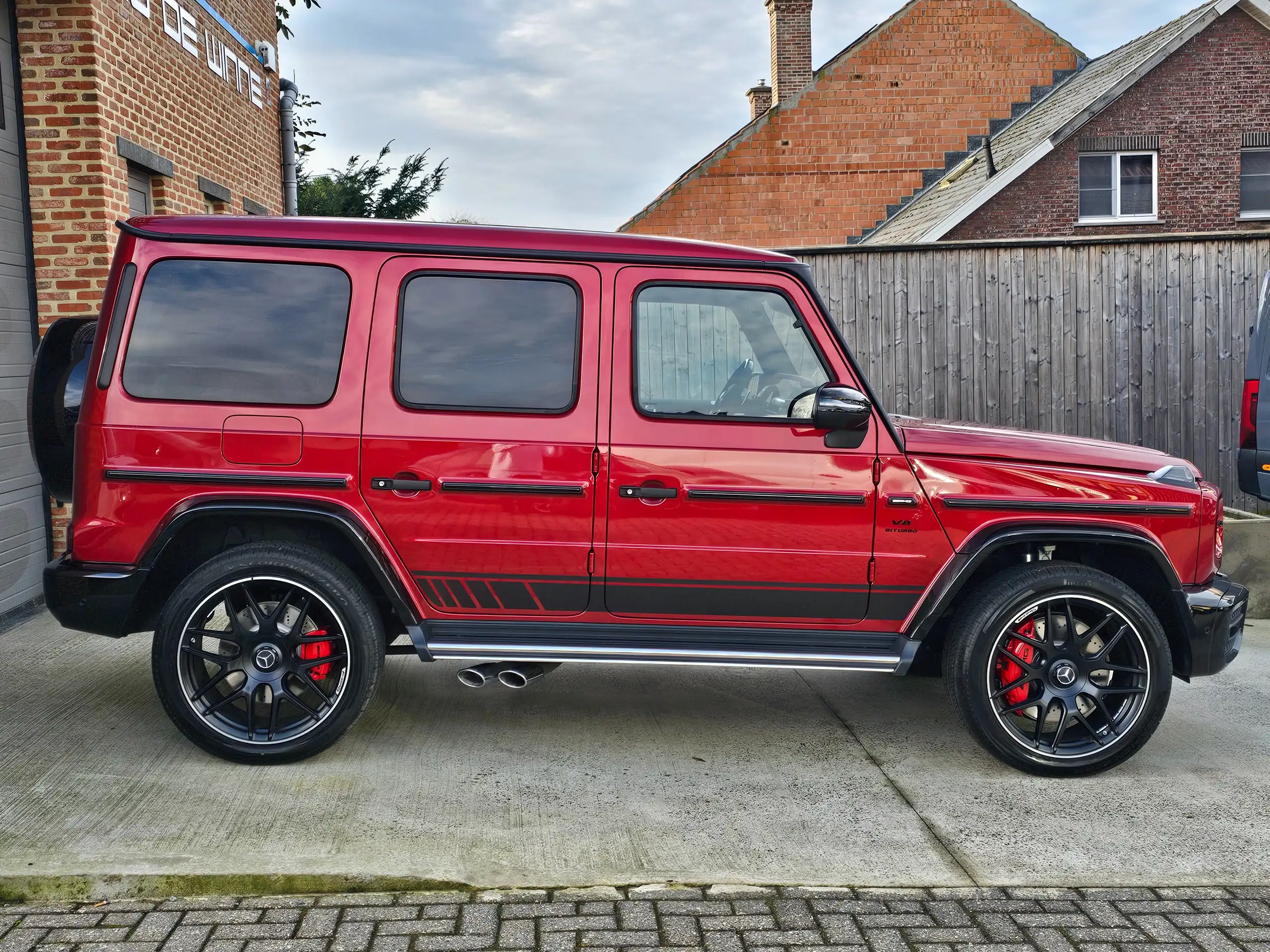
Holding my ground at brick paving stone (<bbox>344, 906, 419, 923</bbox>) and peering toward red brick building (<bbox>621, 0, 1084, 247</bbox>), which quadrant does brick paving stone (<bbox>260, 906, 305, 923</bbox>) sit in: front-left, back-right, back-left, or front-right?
back-left

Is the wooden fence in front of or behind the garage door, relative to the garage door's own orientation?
in front

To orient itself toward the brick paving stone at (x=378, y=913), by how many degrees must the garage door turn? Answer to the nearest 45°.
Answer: approximately 45° to its right

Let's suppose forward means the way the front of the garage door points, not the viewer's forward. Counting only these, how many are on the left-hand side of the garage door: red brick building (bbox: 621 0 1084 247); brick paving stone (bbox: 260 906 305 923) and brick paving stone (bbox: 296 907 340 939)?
1

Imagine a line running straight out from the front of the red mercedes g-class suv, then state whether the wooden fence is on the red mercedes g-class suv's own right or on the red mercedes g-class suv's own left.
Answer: on the red mercedes g-class suv's own left

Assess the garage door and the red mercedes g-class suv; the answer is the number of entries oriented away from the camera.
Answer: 0

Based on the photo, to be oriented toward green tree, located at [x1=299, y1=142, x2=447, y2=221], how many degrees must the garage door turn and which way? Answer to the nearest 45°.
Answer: approximately 135° to its left

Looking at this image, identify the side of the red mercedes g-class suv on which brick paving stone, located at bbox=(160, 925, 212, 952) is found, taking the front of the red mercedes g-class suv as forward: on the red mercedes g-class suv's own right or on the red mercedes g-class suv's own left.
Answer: on the red mercedes g-class suv's own right

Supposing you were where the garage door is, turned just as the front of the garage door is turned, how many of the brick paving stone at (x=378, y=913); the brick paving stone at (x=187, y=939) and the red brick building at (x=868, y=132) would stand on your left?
1

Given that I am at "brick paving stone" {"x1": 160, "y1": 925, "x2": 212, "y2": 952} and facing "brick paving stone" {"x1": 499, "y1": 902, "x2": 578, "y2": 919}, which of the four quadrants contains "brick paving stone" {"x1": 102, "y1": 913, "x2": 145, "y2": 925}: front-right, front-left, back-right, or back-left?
back-left

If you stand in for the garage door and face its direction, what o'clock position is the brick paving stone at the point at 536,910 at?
The brick paving stone is roughly at 1 o'clock from the garage door.

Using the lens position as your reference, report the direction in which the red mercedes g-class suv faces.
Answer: facing to the right of the viewer

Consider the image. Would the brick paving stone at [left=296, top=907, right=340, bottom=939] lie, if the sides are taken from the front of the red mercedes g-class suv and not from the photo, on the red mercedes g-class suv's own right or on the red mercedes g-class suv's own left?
on the red mercedes g-class suv's own right

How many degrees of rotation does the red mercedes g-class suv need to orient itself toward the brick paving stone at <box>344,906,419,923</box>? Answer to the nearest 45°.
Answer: approximately 90° to its right

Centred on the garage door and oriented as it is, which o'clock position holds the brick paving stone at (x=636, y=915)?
The brick paving stone is roughly at 1 o'clock from the garage door.

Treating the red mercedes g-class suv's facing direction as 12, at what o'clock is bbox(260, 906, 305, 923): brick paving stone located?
The brick paving stone is roughly at 4 o'clock from the red mercedes g-class suv.

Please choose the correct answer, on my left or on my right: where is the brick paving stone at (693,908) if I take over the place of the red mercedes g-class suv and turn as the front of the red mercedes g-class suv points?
on my right
